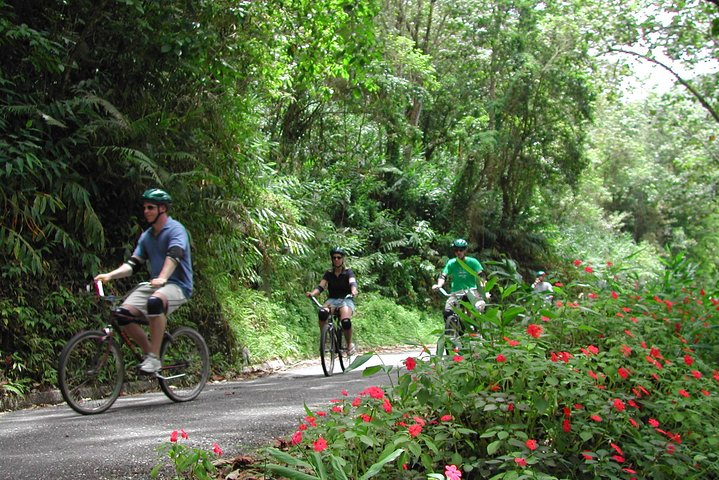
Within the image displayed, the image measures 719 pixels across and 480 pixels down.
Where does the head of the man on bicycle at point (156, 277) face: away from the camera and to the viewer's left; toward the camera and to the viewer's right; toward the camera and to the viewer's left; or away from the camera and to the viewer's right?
toward the camera and to the viewer's left

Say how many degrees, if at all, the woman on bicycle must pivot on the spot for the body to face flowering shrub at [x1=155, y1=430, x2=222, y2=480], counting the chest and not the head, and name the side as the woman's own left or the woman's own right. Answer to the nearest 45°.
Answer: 0° — they already face it

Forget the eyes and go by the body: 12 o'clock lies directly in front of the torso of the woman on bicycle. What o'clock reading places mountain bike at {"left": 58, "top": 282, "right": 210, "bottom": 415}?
The mountain bike is roughly at 1 o'clock from the woman on bicycle.

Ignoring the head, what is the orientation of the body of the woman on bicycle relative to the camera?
toward the camera

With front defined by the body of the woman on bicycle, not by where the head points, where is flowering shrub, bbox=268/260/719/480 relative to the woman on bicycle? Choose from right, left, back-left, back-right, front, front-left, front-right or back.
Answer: front

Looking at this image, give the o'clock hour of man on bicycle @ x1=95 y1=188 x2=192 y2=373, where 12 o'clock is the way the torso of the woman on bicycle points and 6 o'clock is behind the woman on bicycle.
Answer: The man on bicycle is roughly at 1 o'clock from the woman on bicycle.
